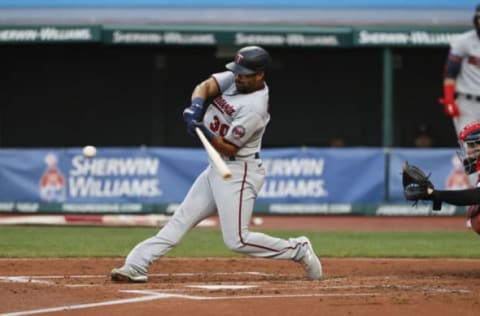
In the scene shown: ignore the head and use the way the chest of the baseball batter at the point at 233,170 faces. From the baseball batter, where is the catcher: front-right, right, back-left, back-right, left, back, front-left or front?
back-left

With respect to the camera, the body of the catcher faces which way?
to the viewer's left

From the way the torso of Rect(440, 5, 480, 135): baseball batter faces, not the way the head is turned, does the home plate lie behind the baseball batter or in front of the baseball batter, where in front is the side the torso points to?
in front

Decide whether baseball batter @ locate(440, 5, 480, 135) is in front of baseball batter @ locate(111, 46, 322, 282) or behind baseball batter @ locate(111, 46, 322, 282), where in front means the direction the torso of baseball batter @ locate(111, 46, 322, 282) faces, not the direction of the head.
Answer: behind

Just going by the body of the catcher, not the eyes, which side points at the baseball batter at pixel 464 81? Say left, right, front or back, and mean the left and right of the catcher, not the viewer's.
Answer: right

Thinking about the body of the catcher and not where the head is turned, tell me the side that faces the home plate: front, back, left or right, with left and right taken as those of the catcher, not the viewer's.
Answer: front

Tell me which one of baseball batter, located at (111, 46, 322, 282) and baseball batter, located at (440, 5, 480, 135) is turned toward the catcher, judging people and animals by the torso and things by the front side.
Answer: baseball batter, located at (440, 5, 480, 135)

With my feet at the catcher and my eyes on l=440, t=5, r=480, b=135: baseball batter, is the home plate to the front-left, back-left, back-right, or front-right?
back-left
